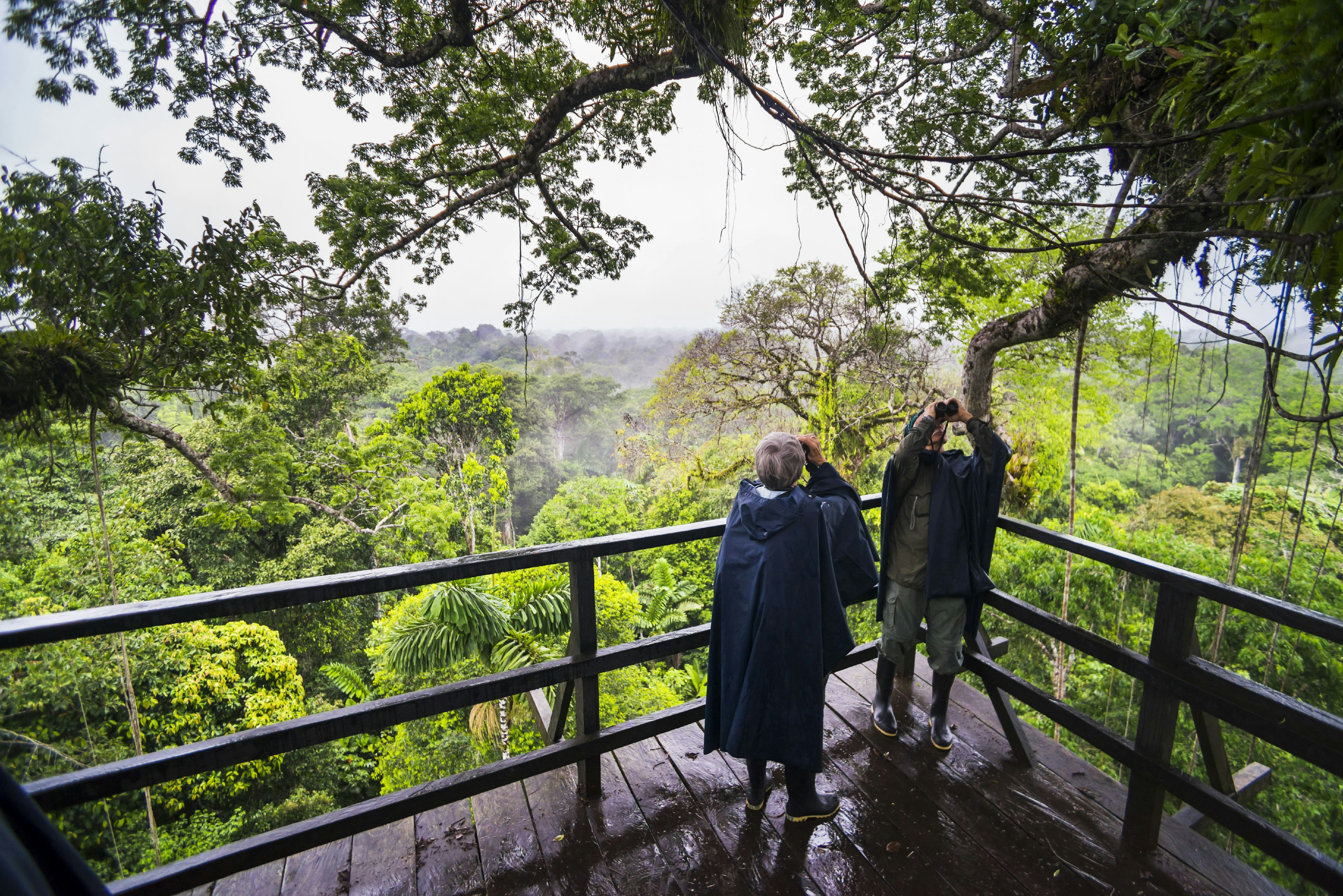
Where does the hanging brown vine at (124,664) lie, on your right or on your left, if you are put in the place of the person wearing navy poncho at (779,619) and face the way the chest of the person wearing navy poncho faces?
on your left

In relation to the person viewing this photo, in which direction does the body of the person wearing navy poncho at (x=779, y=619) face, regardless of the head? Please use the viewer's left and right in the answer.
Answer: facing away from the viewer and to the right of the viewer
